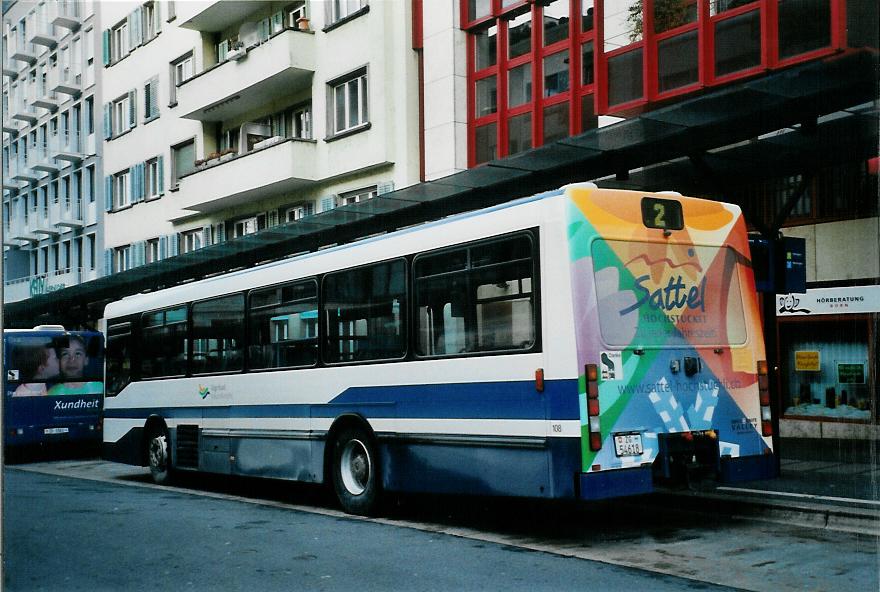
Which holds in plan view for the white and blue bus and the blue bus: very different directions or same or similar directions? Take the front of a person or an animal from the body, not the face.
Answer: same or similar directions

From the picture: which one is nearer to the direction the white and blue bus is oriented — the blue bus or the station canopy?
the blue bus

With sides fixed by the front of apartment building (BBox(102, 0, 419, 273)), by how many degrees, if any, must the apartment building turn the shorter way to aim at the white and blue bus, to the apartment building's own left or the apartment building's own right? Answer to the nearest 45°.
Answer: approximately 45° to the apartment building's own left

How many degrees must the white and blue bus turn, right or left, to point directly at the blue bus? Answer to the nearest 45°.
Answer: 0° — it already faces it

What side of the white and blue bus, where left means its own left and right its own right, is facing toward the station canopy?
right

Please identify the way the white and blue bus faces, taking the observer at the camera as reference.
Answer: facing away from the viewer and to the left of the viewer

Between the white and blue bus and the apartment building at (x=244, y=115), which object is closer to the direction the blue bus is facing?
the apartment building

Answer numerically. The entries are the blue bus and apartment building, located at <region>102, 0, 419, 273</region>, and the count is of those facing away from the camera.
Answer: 1

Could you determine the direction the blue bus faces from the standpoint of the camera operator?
facing away from the viewer

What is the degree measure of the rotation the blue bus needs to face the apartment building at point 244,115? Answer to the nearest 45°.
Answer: approximately 45° to its right

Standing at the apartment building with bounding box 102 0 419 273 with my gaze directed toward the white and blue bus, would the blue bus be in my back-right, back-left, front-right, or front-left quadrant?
front-right

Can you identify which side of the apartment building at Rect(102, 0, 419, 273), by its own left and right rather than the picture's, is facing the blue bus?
front

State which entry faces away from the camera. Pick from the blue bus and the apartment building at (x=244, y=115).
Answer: the blue bus

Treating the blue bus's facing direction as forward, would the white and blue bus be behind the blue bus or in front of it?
behind
